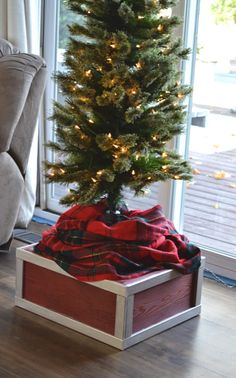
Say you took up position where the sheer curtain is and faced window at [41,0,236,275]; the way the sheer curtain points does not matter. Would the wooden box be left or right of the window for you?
right
